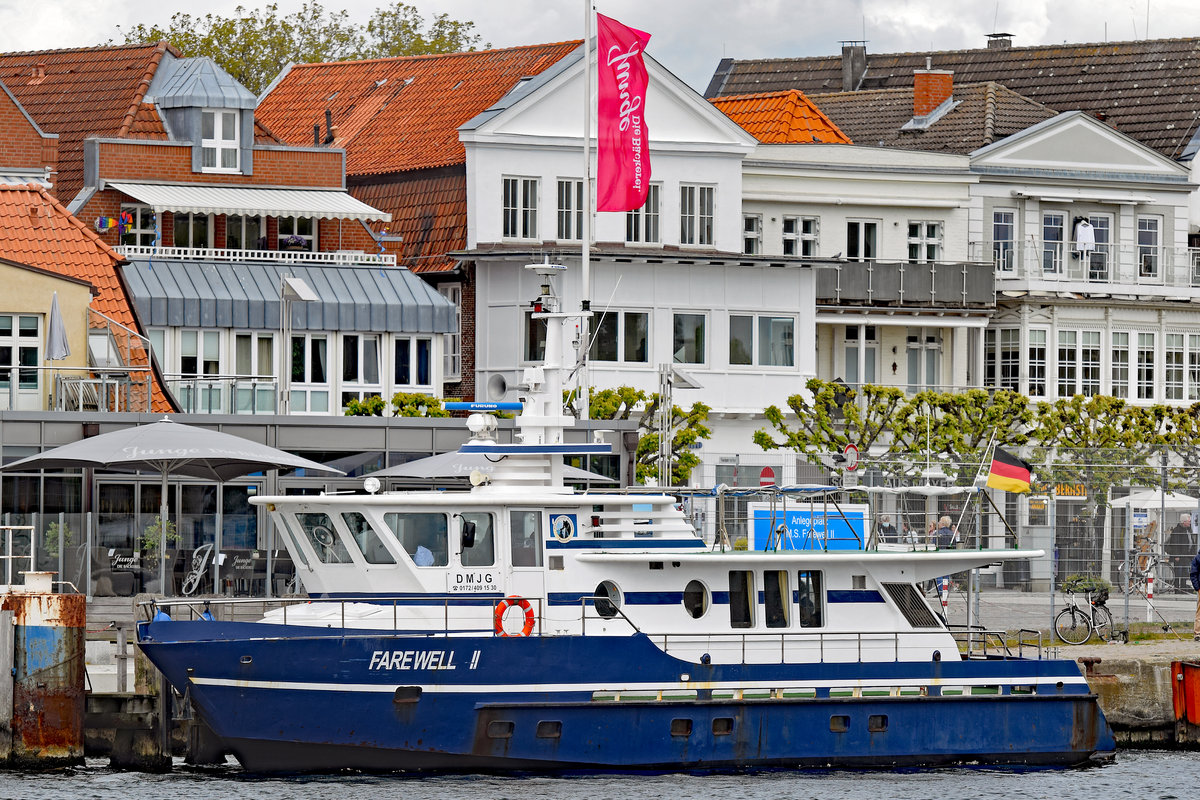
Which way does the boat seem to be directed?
to the viewer's left

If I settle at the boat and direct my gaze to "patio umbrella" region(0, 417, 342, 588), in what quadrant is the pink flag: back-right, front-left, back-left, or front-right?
front-right

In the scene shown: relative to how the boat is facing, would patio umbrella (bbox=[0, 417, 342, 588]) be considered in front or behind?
in front

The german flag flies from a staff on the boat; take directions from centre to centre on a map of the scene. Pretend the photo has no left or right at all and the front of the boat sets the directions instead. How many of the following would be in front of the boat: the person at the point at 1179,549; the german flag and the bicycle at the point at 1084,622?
0

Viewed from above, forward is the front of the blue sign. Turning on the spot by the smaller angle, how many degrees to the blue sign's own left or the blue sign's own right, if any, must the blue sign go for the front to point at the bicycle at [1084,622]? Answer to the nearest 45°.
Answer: approximately 135° to the blue sign's own left

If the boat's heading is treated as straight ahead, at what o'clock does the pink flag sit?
The pink flag is roughly at 3 o'clock from the boat.

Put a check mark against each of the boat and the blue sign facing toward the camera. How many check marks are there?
1

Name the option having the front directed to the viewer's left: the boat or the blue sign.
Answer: the boat

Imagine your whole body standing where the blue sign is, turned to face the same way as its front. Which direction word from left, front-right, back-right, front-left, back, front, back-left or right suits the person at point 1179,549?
back-left

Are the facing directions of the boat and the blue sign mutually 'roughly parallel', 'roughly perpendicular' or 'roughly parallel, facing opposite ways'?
roughly perpendicular

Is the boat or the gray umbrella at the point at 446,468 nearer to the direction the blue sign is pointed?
the boat

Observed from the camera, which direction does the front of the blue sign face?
facing the viewer
